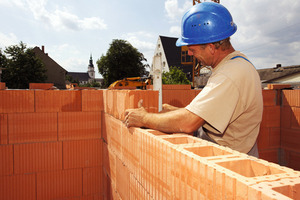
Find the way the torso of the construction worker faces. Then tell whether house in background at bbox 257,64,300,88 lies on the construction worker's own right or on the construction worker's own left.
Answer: on the construction worker's own right

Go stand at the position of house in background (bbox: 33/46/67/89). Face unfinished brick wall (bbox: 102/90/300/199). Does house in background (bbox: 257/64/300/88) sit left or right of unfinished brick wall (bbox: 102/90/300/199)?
left

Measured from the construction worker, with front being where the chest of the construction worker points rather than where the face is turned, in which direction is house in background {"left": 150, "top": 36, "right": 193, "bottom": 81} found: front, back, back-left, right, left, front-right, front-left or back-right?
right

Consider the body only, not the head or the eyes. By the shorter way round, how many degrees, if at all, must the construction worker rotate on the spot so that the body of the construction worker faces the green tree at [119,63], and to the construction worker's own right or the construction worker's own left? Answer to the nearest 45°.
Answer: approximately 90° to the construction worker's own right

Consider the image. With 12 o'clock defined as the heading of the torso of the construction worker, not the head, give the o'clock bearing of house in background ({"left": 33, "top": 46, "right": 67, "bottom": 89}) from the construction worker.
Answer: The house in background is roughly at 2 o'clock from the construction worker.

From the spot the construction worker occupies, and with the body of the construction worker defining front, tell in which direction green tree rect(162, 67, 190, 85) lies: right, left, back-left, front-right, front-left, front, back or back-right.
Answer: right

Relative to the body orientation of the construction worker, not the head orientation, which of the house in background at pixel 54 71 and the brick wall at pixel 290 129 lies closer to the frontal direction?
the house in background

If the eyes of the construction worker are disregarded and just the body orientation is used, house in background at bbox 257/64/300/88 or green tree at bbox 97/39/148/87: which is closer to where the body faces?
the green tree

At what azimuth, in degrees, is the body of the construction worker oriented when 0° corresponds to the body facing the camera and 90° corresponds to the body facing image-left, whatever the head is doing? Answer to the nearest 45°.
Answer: approximately 90°

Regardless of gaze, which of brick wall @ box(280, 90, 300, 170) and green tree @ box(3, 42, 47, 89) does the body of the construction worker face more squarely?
the green tree

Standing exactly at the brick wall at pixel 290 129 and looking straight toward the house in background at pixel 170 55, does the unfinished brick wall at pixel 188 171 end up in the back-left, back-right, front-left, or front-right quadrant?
back-left
